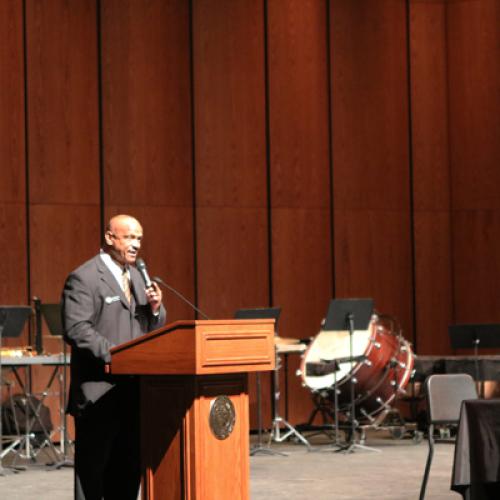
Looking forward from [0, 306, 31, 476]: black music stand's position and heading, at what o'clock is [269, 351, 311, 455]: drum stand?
The drum stand is roughly at 2 o'clock from the black music stand.

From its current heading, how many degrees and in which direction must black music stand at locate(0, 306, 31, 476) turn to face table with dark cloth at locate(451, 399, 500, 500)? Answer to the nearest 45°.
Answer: approximately 135° to its right

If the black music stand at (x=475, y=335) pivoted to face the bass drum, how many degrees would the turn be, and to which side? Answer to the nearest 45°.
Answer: approximately 90° to its left

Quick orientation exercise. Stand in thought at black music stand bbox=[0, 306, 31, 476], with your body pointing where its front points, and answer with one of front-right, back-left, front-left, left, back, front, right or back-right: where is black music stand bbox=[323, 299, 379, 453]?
right

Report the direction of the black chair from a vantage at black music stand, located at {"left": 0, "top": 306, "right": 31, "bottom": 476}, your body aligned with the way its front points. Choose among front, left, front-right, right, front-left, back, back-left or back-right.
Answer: back-right

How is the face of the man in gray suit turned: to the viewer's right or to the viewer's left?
to the viewer's right

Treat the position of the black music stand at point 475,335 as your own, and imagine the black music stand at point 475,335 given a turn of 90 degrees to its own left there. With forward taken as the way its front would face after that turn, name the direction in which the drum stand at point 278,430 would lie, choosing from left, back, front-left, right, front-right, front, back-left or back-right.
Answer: front

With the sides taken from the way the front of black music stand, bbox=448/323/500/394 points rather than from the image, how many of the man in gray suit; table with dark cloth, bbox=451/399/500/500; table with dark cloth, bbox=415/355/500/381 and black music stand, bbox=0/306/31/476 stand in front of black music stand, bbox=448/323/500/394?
1

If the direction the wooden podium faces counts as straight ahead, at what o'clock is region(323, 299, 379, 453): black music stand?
The black music stand is roughly at 8 o'clock from the wooden podium.

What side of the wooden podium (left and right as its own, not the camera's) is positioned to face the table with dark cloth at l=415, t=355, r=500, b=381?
left

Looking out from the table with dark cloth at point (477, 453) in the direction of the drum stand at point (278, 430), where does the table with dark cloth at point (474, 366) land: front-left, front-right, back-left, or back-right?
front-right

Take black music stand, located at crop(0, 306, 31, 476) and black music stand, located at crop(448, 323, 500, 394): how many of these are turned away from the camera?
2

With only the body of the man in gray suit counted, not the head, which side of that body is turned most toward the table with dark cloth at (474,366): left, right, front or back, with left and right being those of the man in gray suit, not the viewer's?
left

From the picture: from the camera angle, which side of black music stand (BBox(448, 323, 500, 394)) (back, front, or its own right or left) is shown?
back

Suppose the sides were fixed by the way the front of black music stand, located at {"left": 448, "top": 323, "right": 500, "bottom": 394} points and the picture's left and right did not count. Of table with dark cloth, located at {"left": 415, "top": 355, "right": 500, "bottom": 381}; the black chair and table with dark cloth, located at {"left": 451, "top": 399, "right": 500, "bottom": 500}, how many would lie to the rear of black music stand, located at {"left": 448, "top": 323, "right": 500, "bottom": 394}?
2

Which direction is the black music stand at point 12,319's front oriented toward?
away from the camera
